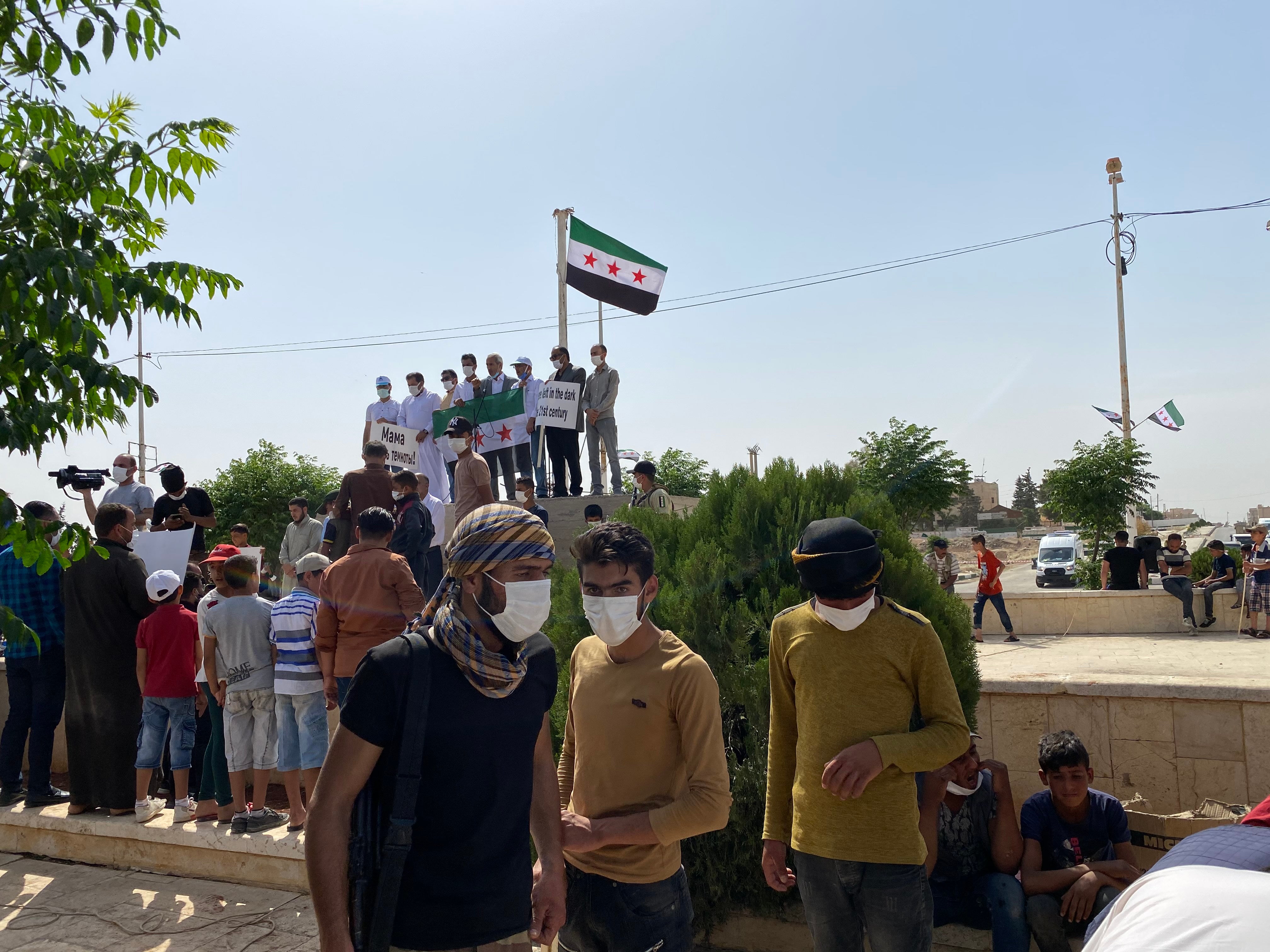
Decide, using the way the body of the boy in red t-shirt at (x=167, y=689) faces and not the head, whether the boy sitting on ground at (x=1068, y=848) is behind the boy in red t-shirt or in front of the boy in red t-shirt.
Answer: behind

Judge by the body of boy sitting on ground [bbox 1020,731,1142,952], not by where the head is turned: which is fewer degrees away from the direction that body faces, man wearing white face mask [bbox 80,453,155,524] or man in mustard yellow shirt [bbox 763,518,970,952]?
the man in mustard yellow shirt

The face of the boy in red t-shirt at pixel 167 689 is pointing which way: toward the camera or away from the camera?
away from the camera

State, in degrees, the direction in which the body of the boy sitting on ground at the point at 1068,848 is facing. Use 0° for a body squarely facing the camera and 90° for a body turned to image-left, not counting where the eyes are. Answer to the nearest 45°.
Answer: approximately 0°

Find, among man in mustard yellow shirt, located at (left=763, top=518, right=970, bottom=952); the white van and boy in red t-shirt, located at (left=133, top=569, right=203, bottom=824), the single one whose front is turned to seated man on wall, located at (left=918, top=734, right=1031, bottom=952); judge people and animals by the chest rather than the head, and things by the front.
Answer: the white van

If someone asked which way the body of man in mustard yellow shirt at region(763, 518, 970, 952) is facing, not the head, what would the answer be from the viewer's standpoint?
toward the camera

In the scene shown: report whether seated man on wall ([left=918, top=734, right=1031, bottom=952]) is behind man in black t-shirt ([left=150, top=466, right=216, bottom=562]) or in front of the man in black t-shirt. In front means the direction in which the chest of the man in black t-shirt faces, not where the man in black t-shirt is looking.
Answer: in front

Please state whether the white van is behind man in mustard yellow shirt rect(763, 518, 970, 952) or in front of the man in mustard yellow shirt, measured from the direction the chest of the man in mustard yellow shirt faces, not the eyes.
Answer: behind
